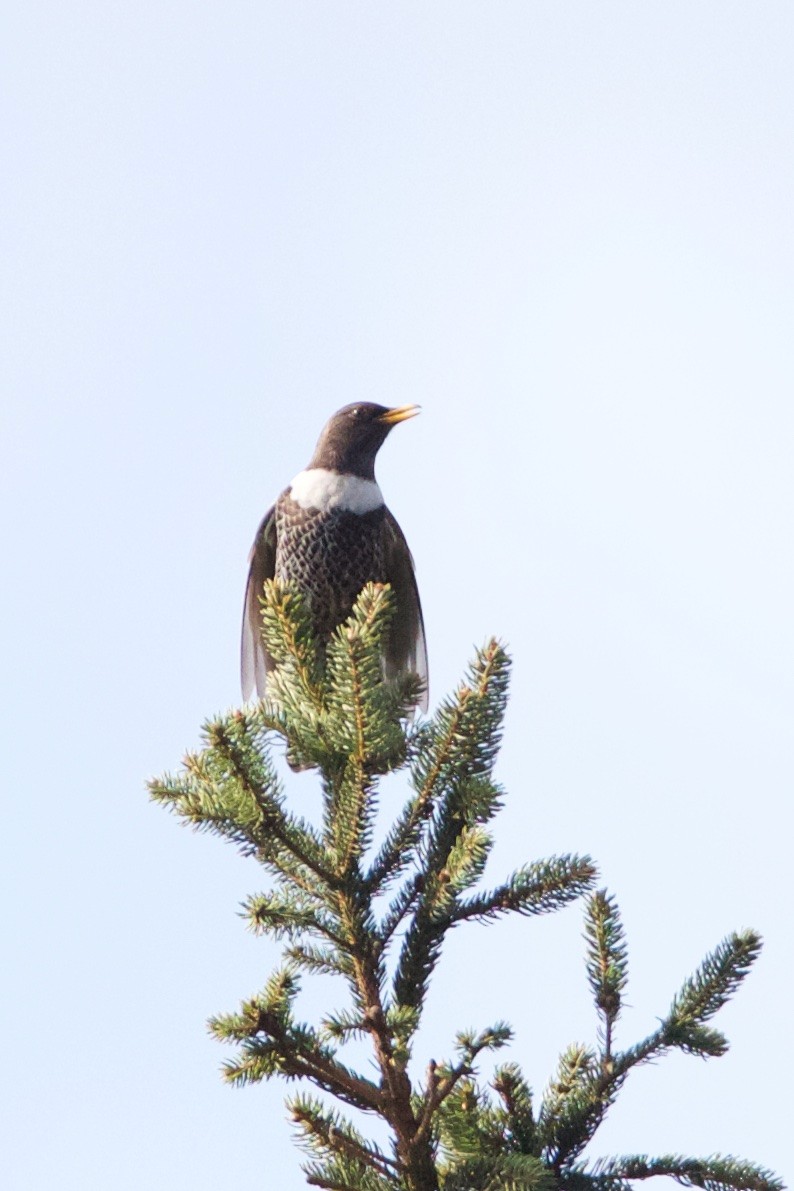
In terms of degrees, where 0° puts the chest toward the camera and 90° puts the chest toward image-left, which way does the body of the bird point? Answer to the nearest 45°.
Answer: approximately 0°
